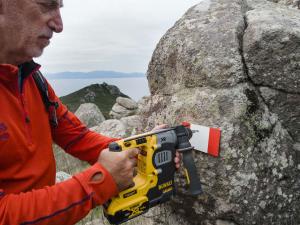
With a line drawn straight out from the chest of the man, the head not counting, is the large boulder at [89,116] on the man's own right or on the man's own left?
on the man's own left

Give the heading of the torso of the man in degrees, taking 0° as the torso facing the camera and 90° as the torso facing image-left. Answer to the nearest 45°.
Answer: approximately 315°

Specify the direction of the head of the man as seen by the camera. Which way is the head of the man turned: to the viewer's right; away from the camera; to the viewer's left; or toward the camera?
to the viewer's right

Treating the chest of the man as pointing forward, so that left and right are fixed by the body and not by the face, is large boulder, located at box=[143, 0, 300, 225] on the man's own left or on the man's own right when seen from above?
on the man's own left
